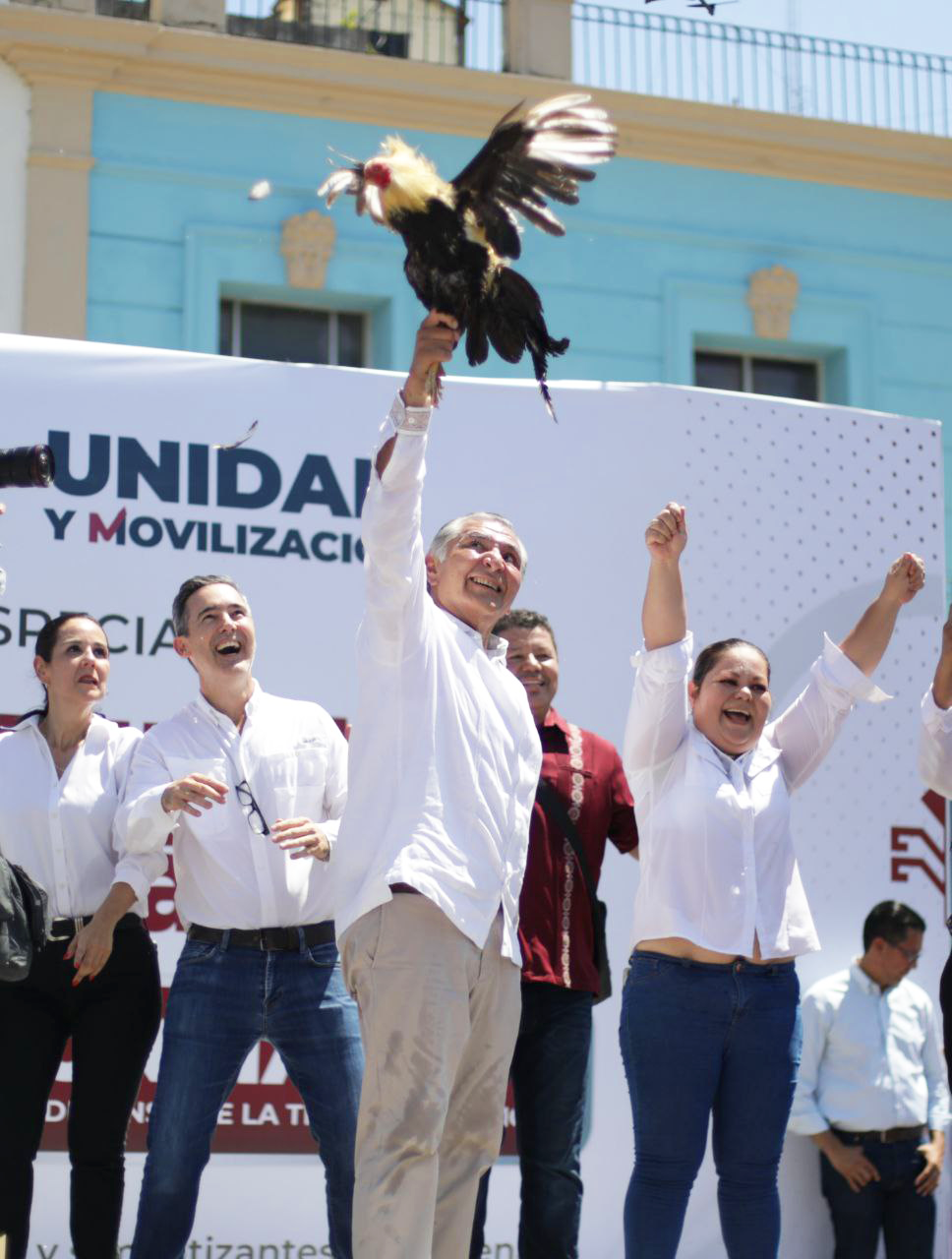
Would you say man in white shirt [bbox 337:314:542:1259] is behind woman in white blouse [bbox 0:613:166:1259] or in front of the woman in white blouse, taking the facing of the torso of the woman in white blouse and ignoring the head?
in front

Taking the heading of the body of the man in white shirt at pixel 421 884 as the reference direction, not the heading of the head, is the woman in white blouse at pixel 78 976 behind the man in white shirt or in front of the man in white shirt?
behind

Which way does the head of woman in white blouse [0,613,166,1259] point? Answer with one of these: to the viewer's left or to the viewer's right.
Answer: to the viewer's right

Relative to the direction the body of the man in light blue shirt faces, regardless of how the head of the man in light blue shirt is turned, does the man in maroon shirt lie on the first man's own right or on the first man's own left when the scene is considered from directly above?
on the first man's own right

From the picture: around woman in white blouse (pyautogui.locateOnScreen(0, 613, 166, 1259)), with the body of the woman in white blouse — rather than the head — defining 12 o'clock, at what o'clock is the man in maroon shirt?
The man in maroon shirt is roughly at 9 o'clock from the woman in white blouse.

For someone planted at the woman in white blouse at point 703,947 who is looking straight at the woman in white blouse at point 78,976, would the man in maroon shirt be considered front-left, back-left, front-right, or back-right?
front-right

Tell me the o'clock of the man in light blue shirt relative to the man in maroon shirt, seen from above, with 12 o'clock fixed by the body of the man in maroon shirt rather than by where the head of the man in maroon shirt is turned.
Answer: The man in light blue shirt is roughly at 7 o'clock from the man in maroon shirt.

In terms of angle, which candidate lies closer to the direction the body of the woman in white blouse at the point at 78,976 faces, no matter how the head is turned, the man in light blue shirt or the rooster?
the rooster

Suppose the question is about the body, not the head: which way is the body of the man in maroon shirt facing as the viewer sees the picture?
toward the camera

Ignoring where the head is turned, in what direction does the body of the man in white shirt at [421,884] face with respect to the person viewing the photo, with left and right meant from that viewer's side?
facing the viewer and to the right of the viewer

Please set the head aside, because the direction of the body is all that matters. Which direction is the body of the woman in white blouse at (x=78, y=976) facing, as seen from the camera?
toward the camera

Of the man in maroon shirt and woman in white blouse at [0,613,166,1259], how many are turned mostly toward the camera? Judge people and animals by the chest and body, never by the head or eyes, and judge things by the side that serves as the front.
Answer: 2

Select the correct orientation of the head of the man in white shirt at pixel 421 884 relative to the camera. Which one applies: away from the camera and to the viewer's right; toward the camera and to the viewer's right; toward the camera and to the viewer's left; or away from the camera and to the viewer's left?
toward the camera and to the viewer's right
